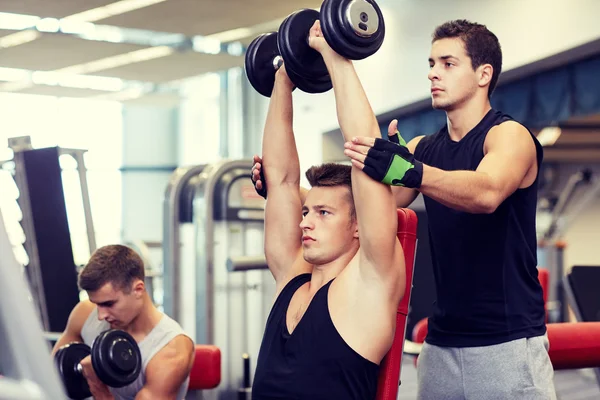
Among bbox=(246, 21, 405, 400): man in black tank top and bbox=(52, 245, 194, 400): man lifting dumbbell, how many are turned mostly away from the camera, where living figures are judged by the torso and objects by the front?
0

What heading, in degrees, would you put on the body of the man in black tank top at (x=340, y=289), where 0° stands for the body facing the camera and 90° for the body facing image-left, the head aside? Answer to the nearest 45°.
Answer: approximately 45°

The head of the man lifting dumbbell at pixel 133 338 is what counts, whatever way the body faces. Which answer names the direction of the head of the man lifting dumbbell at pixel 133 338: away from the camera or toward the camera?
toward the camera

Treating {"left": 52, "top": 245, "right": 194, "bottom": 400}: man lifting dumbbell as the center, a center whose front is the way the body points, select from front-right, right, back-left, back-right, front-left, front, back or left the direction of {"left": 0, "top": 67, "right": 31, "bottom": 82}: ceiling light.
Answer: back-right

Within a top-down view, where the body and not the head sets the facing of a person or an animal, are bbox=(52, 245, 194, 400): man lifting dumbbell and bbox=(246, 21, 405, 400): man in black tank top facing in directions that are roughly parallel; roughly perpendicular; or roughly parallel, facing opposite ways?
roughly parallel

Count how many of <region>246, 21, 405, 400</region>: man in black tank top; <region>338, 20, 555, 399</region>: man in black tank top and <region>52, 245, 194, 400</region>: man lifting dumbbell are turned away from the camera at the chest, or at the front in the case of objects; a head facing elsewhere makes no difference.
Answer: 0

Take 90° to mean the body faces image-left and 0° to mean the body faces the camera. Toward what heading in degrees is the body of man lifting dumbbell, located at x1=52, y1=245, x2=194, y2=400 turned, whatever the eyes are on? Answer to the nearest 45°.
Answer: approximately 45°

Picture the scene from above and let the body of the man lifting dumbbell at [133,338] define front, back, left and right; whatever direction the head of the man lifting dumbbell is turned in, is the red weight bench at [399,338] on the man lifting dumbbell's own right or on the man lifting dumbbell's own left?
on the man lifting dumbbell's own left

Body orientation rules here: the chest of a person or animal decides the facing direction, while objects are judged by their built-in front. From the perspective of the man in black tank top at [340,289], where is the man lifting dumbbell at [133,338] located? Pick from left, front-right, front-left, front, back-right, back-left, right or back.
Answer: right

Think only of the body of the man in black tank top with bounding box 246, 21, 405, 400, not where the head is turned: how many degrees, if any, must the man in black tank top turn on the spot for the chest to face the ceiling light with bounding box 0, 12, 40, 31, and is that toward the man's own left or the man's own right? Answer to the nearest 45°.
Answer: approximately 90° to the man's own right

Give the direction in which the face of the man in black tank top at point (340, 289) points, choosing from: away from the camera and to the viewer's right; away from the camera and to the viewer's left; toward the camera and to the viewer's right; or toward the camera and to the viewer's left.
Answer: toward the camera and to the viewer's left

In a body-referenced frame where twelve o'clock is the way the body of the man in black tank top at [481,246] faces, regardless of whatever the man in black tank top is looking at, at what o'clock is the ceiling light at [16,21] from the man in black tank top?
The ceiling light is roughly at 3 o'clock from the man in black tank top.

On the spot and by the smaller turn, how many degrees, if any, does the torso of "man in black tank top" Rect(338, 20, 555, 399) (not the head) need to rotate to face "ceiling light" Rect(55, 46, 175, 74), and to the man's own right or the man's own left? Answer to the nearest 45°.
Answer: approximately 90° to the man's own right

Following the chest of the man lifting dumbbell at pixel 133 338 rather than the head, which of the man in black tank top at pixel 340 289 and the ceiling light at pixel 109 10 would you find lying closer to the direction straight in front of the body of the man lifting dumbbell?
the man in black tank top

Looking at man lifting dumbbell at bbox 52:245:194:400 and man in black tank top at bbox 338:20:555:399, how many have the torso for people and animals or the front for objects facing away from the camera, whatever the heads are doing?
0
